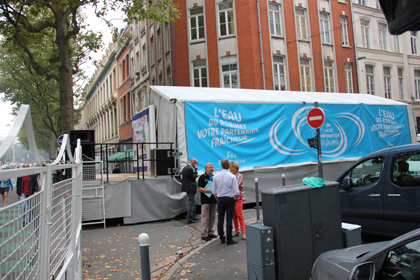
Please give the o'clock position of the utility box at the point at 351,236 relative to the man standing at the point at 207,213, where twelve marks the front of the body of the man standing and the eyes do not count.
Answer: The utility box is roughly at 12 o'clock from the man standing.

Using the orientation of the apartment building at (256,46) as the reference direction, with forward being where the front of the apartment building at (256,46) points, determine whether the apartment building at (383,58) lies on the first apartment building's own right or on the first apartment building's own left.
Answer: on the first apartment building's own left

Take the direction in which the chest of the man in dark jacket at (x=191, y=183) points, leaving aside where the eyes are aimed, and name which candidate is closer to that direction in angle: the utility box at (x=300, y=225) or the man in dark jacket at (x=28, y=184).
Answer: the utility box

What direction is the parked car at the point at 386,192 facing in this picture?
to the viewer's left

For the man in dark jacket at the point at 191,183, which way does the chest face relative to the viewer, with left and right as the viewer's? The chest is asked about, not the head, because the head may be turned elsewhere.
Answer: facing to the right of the viewer

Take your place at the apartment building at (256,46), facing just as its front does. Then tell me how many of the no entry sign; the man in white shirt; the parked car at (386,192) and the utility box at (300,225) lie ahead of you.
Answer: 4

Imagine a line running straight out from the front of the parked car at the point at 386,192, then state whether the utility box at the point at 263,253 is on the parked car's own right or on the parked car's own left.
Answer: on the parked car's own left

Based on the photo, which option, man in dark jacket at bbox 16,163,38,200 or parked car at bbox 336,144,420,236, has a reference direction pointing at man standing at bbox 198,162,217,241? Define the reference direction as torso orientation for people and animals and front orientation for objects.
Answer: the parked car

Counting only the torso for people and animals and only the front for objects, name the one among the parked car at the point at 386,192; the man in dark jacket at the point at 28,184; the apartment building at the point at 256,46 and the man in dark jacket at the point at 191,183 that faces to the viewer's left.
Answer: the parked car

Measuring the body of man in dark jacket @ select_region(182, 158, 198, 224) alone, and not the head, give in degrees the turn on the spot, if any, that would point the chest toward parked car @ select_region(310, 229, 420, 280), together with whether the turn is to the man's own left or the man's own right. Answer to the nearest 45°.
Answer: approximately 90° to the man's own right
